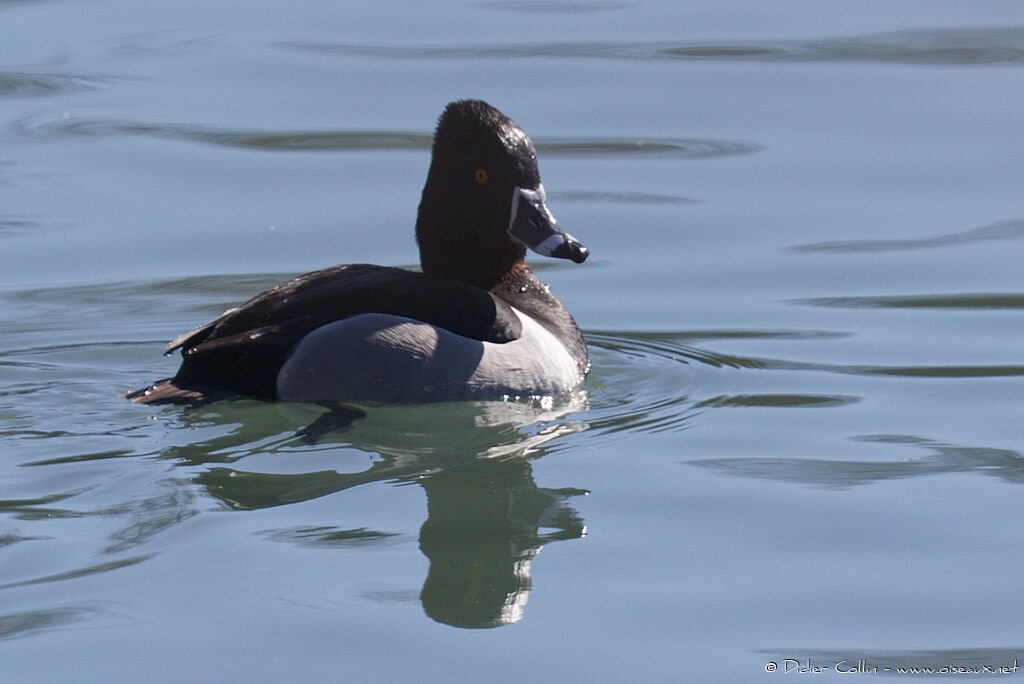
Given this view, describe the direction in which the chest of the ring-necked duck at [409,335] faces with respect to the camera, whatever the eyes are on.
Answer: to the viewer's right
